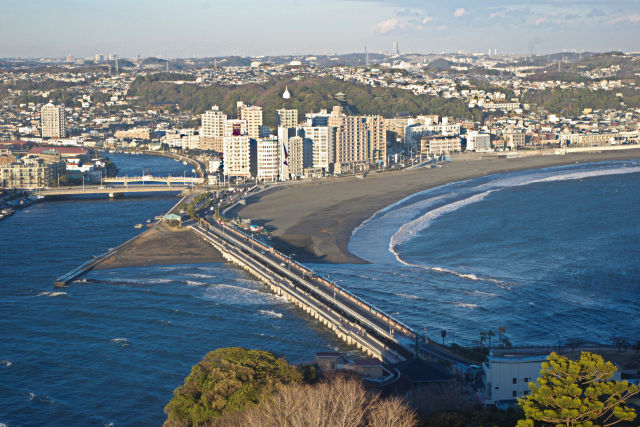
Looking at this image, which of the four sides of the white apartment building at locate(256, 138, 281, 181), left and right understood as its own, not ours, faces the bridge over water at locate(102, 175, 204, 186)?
right

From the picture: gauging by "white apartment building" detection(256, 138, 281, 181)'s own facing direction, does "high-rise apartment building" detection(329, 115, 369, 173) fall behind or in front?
behind

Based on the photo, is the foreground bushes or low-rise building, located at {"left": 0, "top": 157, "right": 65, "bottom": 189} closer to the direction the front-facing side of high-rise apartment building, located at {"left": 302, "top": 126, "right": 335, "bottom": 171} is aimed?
the foreground bushes

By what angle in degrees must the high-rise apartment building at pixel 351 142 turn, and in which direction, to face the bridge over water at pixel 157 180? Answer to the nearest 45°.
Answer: approximately 45° to its right

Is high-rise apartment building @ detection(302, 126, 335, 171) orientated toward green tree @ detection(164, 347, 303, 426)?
yes

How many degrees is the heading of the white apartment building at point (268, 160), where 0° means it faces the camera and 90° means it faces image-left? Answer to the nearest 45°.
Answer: approximately 0°

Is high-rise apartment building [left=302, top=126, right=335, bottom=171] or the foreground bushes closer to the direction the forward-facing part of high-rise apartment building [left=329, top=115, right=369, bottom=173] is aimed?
the foreground bushes

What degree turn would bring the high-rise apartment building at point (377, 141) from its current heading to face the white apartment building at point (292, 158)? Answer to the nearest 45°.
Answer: approximately 45° to its right

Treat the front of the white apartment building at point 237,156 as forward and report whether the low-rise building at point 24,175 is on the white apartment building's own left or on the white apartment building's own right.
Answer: on the white apartment building's own right

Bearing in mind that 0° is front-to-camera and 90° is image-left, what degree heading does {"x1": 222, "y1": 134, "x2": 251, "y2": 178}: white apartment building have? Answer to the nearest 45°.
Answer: approximately 0°
